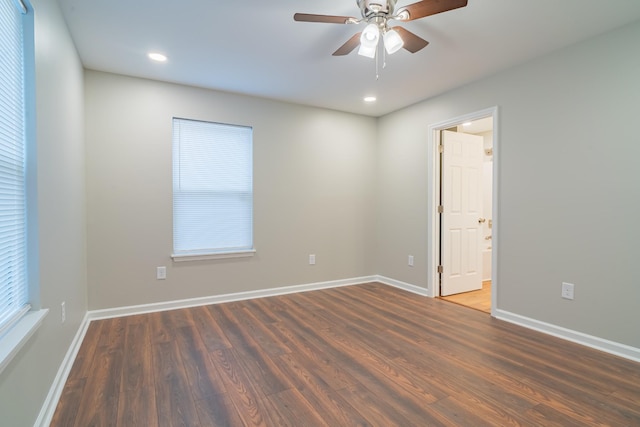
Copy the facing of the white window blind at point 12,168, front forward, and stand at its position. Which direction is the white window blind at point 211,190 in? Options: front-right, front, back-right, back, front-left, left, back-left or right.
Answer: front-left

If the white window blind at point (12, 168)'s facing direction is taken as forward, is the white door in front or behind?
in front

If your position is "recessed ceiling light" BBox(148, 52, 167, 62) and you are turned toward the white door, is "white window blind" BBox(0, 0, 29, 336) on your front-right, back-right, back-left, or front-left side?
back-right

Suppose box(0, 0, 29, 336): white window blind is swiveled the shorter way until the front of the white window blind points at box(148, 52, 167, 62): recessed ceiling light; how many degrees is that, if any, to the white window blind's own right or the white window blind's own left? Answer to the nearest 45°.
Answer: approximately 45° to the white window blind's own left

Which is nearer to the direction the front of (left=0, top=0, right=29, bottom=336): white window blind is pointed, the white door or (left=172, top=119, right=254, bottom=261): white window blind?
the white door

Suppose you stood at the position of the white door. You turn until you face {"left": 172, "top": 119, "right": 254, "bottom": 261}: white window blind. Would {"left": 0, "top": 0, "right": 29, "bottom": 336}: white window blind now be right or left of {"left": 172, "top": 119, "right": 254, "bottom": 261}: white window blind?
left

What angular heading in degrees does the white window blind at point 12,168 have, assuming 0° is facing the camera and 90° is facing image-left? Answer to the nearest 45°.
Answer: approximately 270°
